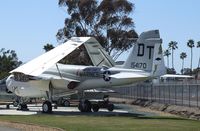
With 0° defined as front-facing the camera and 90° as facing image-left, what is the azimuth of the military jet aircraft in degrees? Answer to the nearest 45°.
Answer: approximately 135°
